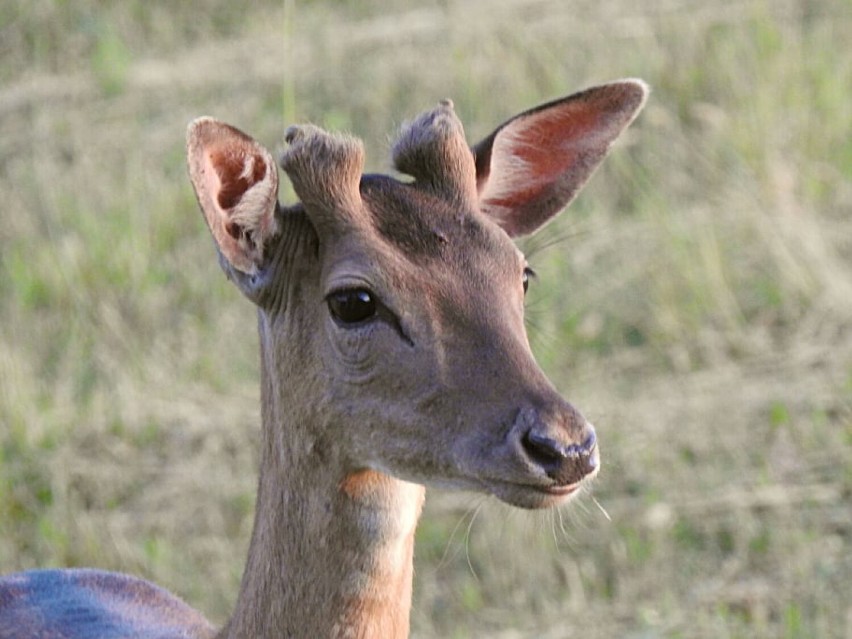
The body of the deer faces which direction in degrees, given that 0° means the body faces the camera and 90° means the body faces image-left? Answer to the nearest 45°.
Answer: approximately 315°
